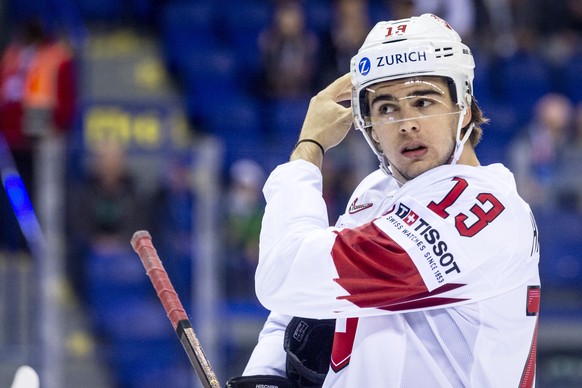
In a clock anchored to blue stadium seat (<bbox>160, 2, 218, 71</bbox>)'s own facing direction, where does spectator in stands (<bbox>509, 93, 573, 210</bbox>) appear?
The spectator in stands is roughly at 10 o'clock from the blue stadium seat.

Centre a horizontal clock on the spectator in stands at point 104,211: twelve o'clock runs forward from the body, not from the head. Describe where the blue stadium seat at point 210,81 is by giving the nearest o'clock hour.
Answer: The blue stadium seat is roughly at 7 o'clock from the spectator in stands.

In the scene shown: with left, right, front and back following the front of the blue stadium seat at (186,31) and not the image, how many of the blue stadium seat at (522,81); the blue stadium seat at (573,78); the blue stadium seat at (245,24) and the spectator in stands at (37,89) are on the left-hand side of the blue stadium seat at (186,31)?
3

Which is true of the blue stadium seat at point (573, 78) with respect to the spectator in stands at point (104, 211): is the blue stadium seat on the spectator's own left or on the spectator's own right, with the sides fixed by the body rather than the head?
on the spectator's own left

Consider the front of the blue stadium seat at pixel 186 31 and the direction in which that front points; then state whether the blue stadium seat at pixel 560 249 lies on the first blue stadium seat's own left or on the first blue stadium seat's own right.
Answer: on the first blue stadium seat's own left

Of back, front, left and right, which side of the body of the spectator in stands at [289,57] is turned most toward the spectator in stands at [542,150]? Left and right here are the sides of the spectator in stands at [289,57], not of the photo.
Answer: left

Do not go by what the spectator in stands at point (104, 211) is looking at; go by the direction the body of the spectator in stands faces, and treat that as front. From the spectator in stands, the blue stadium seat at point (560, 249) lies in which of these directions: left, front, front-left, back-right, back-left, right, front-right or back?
left
